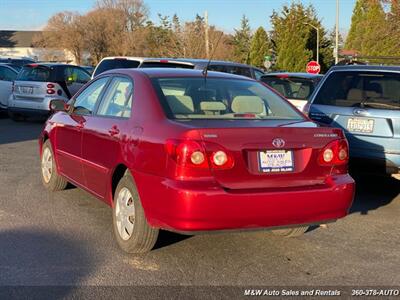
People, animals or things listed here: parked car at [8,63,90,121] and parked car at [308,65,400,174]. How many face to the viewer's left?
0

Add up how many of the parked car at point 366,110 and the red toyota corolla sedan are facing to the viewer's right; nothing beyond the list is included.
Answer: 0

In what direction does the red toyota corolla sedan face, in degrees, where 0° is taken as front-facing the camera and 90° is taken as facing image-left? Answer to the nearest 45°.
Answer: approximately 135°

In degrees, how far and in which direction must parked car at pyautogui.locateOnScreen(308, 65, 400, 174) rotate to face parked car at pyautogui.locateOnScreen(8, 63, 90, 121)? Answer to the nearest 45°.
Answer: approximately 45° to its left

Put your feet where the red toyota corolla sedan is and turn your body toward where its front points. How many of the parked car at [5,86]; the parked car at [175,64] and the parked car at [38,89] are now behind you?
0

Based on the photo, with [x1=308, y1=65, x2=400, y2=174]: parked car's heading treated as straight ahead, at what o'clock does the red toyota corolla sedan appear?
The red toyota corolla sedan is roughly at 7 o'clock from the parked car.

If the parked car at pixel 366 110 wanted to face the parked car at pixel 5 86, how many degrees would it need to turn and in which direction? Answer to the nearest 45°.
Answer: approximately 45° to its left

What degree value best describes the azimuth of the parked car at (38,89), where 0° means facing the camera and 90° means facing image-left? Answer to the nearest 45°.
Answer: approximately 225°

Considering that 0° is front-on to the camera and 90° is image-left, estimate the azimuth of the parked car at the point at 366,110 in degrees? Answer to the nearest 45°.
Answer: approximately 180°

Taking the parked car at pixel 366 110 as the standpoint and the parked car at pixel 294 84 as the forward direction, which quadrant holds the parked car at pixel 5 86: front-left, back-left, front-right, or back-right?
front-left

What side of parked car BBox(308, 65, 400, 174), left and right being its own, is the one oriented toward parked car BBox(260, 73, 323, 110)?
front

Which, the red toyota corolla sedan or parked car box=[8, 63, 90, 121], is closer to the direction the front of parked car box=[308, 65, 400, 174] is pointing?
the parked car

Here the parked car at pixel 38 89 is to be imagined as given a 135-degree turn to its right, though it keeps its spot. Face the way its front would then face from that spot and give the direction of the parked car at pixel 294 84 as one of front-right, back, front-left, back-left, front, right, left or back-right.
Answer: front-left

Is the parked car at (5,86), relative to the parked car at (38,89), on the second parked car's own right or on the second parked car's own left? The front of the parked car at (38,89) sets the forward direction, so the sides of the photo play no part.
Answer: on the second parked car's own left

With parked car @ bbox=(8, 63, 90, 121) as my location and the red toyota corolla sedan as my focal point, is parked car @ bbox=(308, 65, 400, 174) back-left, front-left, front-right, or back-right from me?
front-left

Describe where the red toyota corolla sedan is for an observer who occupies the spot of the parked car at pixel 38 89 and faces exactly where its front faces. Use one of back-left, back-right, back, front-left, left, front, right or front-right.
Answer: back-right

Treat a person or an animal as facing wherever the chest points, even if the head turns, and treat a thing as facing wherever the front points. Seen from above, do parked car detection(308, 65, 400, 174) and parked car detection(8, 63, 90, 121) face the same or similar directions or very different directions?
same or similar directions

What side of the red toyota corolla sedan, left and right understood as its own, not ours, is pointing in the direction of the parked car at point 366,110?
right
